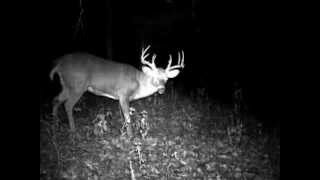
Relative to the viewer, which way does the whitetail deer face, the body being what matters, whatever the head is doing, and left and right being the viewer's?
facing to the right of the viewer
